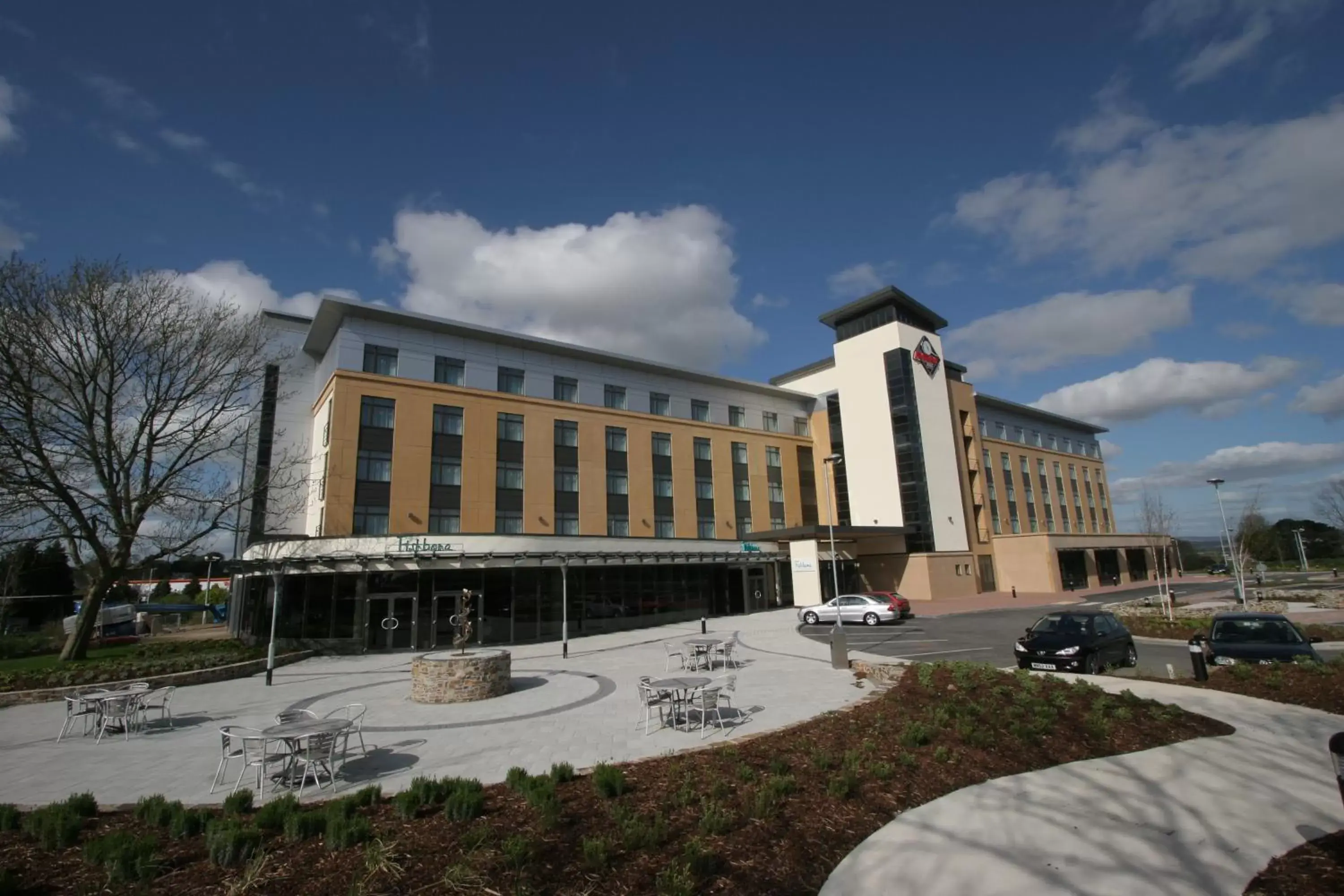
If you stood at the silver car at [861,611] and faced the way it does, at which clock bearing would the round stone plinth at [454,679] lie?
The round stone plinth is roughly at 10 o'clock from the silver car.

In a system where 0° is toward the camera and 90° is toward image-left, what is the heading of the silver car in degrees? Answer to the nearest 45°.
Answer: approximately 90°

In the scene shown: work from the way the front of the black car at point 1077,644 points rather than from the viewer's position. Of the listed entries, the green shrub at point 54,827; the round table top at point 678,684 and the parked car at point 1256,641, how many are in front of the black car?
2

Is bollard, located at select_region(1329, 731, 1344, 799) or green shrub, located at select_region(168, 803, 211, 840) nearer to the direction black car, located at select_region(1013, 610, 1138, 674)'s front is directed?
the green shrub

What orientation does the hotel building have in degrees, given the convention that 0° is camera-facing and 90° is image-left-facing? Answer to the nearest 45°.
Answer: approximately 315°

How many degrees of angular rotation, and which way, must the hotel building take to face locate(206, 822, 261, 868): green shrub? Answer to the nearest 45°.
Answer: approximately 45° to its right

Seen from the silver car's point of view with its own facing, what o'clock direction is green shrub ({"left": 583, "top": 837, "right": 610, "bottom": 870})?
The green shrub is roughly at 9 o'clock from the silver car.

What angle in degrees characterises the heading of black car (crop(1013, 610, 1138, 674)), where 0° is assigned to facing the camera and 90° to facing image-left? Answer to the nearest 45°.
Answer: approximately 45°

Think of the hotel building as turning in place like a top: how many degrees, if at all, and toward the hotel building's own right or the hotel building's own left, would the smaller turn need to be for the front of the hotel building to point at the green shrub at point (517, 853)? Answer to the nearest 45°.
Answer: approximately 45° to the hotel building's own right

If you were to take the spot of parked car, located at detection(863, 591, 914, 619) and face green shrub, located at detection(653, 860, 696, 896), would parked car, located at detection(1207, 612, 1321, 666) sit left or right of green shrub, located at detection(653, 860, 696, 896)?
left

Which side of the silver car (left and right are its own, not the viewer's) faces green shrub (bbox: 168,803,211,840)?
left

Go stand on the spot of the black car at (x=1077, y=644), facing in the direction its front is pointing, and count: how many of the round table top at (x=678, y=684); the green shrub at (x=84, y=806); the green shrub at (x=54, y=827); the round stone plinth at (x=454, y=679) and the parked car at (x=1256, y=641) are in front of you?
4
